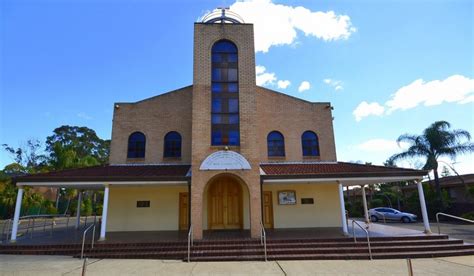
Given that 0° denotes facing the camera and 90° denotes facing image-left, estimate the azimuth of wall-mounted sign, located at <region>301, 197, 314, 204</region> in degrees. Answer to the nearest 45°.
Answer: approximately 0°

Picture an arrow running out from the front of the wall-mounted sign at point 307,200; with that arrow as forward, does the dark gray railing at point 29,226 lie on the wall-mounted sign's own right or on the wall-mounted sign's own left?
on the wall-mounted sign's own right

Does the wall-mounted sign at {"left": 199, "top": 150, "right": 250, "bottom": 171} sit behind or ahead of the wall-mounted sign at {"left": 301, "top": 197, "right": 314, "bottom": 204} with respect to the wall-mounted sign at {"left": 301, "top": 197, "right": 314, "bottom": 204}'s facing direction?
ahead

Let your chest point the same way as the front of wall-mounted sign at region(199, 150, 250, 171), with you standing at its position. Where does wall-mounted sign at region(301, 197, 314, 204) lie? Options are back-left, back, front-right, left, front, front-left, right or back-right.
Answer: back-left

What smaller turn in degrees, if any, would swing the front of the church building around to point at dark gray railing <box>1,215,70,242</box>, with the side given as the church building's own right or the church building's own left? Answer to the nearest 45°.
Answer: approximately 90° to the church building's own right

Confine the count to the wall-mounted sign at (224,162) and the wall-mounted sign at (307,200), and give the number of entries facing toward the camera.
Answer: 2

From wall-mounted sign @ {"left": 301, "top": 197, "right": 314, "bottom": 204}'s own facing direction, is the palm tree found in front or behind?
behind

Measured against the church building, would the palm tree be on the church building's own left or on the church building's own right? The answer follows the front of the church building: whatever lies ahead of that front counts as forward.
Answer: on the church building's own left
